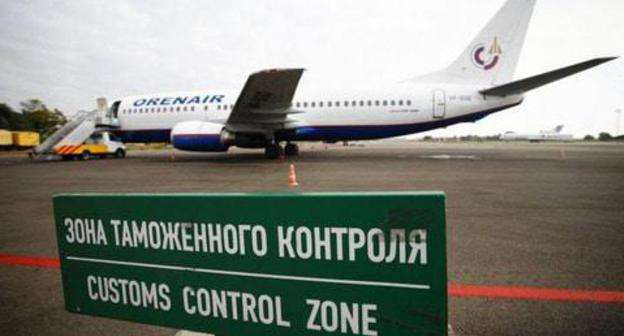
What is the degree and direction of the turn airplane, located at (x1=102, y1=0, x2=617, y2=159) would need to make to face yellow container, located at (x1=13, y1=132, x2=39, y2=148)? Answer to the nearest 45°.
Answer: approximately 45° to its right

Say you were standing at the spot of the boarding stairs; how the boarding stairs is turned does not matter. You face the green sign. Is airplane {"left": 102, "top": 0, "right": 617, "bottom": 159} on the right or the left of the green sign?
left

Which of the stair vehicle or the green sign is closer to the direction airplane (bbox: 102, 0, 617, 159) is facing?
the stair vehicle

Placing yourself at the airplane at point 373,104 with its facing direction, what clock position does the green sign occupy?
The green sign is roughly at 9 o'clock from the airplane.

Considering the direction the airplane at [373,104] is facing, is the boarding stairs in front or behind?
in front

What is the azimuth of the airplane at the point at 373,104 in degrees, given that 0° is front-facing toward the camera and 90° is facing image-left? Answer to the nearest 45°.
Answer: approximately 90°

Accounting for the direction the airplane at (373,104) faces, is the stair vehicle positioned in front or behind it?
in front
